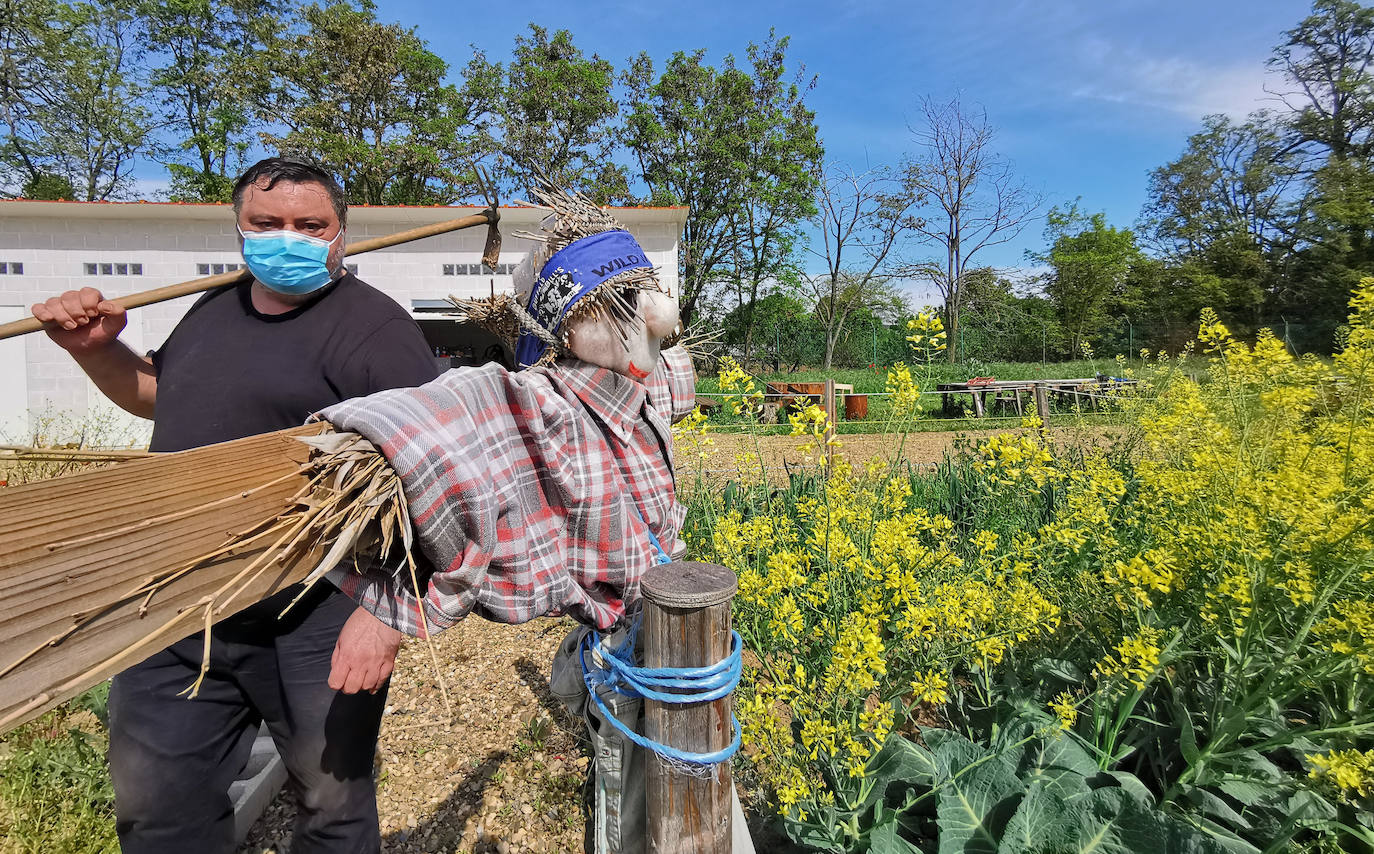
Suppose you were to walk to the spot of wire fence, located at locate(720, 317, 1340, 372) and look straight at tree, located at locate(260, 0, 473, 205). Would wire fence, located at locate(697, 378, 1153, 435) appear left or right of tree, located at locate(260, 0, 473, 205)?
left

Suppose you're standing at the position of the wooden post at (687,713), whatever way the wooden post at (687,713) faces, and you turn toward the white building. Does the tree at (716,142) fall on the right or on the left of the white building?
right

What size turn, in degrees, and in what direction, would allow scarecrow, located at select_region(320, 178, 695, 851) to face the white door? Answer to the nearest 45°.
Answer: approximately 180°

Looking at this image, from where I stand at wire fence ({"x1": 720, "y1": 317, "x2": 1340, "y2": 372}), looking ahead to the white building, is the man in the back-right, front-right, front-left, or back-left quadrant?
front-left

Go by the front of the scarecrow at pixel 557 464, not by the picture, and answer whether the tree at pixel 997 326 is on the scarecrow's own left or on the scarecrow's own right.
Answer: on the scarecrow's own left

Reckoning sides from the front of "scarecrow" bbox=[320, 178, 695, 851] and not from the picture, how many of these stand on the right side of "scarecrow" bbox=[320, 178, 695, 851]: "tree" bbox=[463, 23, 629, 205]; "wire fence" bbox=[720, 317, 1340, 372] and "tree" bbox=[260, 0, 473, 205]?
0

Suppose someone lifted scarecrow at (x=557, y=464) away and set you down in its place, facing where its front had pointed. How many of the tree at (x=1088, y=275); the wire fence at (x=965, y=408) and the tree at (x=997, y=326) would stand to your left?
3

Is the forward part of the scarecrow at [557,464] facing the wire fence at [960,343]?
no

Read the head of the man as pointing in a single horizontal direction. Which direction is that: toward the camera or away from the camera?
toward the camera

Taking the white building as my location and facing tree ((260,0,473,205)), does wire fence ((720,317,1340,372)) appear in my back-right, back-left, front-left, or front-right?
front-right

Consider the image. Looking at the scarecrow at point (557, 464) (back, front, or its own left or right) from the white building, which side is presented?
back

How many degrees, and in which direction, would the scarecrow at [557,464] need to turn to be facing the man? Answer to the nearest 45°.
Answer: approximately 180°

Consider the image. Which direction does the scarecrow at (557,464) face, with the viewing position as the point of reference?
facing the viewer and to the right of the viewer

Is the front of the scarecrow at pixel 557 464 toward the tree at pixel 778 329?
no

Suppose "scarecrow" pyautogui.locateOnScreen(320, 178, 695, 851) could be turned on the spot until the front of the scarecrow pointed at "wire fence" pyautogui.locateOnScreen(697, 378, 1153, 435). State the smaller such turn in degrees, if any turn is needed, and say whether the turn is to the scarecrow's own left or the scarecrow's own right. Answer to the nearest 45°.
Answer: approximately 90° to the scarecrow's own left
